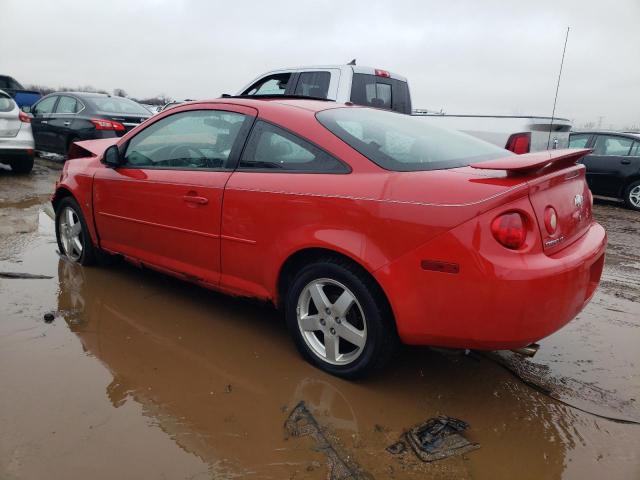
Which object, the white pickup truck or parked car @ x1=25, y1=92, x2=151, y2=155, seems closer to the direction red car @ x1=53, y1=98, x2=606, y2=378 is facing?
the parked car

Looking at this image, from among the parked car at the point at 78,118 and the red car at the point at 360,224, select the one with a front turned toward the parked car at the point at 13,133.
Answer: the red car

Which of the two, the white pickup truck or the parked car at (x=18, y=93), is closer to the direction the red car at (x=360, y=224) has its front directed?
the parked car

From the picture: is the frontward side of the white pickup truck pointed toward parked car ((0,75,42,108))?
yes

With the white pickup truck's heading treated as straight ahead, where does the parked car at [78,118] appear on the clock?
The parked car is roughly at 11 o'clock from the white pickup truck.

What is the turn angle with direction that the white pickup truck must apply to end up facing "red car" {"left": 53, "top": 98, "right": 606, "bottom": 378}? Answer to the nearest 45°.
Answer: approximately 135° to its left

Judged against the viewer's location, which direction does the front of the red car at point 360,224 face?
facing away from the viewer and to the left of the viewer

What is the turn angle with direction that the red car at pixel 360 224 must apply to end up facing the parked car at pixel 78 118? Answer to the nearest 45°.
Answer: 0° — it already faces it

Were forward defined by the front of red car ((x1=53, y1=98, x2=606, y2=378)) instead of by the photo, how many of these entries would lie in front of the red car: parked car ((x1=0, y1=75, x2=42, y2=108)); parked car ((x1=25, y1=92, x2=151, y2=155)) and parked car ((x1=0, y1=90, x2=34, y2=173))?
3

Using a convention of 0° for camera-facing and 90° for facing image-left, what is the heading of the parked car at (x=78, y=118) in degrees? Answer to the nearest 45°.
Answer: approximately 135°

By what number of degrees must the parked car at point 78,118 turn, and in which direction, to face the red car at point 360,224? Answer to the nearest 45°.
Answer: approximately 135° to its left

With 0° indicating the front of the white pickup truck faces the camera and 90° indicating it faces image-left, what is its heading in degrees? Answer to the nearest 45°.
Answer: approximately 135°
